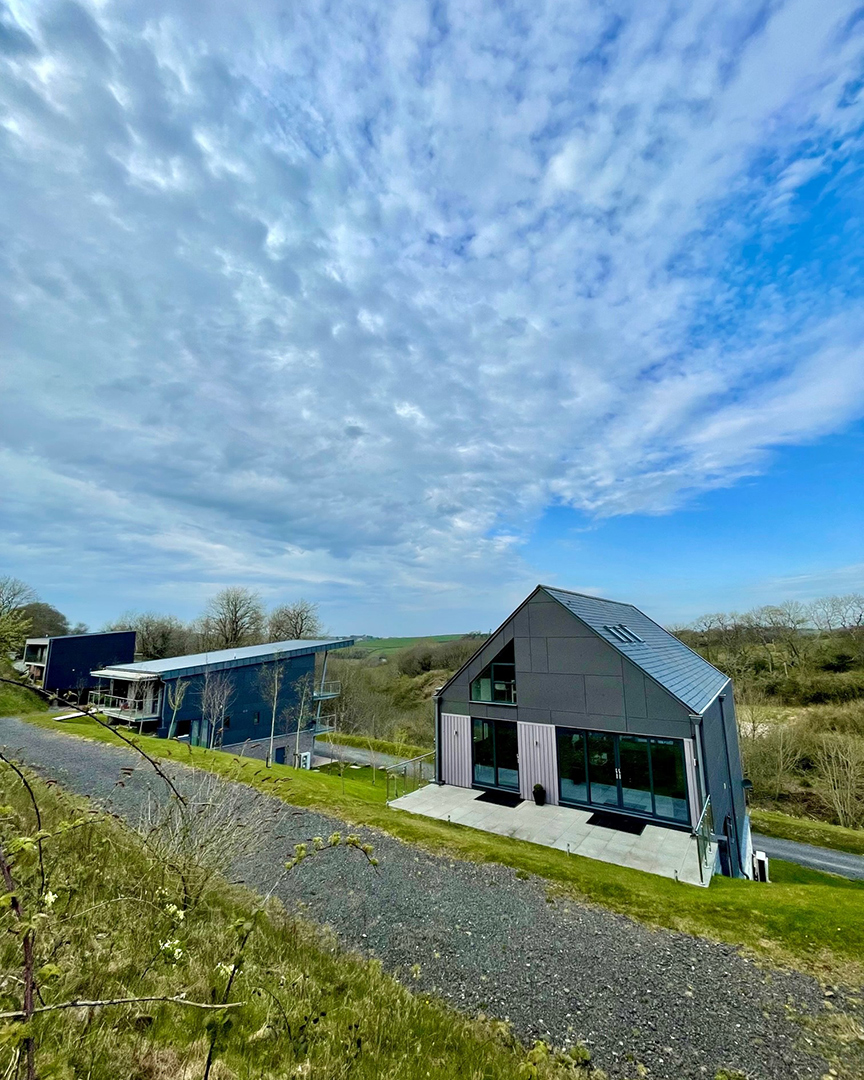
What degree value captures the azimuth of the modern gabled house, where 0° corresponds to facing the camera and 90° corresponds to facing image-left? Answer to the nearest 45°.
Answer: approximately 45°

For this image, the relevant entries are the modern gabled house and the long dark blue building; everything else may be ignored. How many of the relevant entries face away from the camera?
0

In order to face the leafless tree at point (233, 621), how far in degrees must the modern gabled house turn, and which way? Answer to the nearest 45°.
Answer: approximately 90° to its right

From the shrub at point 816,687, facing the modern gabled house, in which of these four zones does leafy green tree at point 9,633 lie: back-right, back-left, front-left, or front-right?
front-right

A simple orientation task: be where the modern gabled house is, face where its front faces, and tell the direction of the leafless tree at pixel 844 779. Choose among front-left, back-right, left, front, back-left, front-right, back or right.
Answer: back

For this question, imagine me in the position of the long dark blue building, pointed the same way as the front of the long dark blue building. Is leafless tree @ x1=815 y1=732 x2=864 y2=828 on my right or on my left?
on my left

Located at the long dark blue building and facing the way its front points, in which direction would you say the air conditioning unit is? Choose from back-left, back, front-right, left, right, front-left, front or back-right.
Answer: left

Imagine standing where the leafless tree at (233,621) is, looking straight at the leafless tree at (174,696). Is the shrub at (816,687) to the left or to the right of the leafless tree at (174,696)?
left

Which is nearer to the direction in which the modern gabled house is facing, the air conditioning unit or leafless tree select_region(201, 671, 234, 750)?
the leafless tree

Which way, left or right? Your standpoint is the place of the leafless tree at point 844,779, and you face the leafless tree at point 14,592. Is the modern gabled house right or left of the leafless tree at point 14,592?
left

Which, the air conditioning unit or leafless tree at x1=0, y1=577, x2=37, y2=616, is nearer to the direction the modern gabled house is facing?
the leafless tree

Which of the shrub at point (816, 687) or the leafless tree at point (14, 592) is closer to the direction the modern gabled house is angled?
the leafless tree
